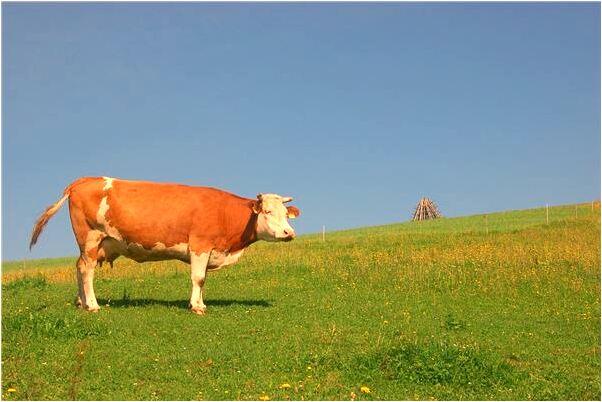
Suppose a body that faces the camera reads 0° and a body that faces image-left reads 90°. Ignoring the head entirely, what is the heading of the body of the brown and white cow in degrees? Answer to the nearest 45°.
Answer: approximately 270°
